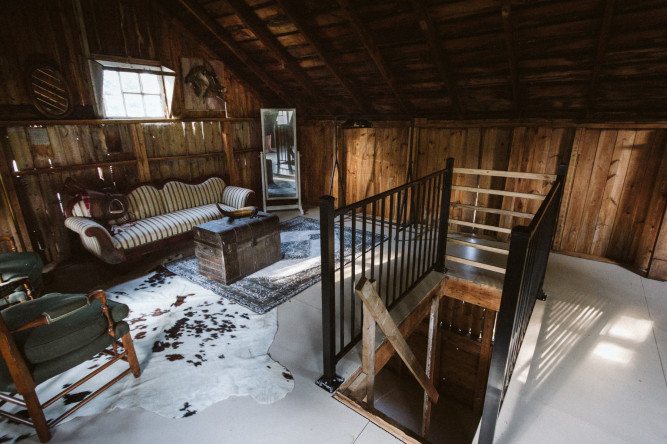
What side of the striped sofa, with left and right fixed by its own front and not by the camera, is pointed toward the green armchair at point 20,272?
right

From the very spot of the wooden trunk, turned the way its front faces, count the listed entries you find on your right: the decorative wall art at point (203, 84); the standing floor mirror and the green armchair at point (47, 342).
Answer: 1

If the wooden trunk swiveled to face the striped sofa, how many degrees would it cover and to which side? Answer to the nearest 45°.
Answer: approximately 180°

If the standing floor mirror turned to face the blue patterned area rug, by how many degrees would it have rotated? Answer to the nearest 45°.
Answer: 0° — it already faces it

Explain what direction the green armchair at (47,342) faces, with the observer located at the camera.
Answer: facing away from the viewer and to the right of the viewer

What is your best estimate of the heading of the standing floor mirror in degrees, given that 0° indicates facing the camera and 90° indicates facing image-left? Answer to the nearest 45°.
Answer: approximately 0°

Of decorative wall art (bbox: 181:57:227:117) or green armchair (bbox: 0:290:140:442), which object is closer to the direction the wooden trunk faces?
the green armchair

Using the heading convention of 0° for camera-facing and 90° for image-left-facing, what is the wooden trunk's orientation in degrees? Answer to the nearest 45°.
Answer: approximately 315°

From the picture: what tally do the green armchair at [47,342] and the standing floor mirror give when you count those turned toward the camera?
1
